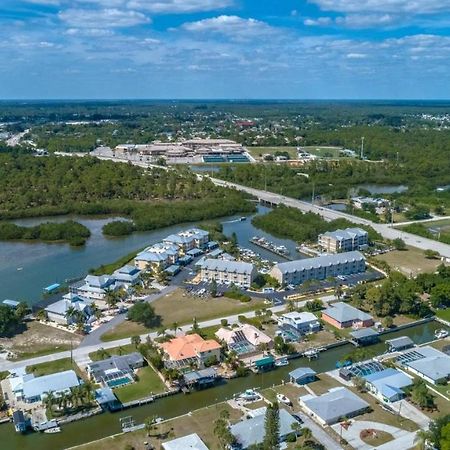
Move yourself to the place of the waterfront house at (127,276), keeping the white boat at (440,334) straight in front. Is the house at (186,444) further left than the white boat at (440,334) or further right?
right

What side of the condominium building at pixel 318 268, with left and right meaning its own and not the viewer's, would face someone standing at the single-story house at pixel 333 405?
front

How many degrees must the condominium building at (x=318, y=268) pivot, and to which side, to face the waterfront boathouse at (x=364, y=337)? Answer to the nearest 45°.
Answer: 0° — it already faces it

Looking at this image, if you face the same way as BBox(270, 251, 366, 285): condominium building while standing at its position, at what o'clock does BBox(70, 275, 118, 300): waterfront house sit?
The waterfront house is roughly at 2 o'clock from the condominium building.

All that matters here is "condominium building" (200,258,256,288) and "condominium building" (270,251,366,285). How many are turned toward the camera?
2

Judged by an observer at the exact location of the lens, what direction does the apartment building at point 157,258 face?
facing the viewer and to the right of the viewer

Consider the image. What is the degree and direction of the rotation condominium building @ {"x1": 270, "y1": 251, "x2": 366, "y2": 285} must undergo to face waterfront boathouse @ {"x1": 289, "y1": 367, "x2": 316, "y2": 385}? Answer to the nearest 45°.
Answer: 0° — it already faces it

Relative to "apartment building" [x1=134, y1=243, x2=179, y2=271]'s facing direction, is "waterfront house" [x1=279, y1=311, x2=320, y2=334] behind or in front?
in front

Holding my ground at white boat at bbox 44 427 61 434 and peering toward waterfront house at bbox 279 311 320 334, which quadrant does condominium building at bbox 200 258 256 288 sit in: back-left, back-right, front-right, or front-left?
front-left

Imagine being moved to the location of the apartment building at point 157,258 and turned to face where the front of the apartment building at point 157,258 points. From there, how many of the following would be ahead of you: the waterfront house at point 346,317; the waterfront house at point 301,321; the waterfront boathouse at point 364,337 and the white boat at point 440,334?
4

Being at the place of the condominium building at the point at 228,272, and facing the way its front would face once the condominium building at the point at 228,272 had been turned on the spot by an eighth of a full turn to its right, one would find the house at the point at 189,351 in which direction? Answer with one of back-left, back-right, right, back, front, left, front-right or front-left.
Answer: front-left

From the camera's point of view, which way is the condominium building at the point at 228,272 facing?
toward the camera

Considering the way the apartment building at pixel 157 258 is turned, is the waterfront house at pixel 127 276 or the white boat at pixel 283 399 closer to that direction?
the white boat

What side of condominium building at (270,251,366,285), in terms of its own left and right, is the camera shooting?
front

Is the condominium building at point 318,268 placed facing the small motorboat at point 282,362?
yes

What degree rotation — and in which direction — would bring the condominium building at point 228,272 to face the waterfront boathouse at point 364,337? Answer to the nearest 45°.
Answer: approximately 45° to its left
